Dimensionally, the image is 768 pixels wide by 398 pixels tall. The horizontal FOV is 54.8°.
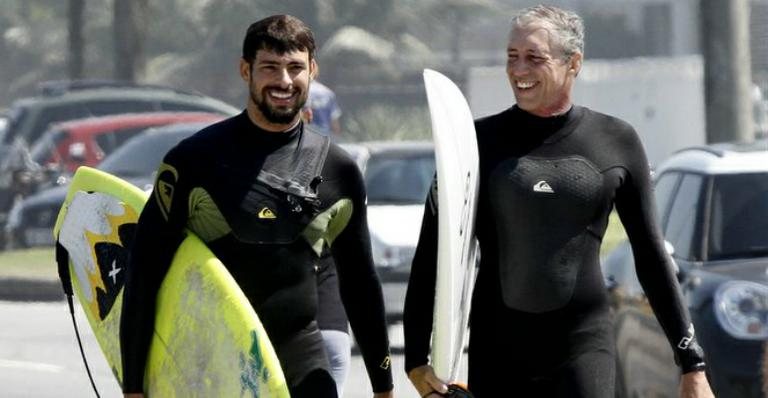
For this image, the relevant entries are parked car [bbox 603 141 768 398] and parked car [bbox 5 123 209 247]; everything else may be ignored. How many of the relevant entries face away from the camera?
0

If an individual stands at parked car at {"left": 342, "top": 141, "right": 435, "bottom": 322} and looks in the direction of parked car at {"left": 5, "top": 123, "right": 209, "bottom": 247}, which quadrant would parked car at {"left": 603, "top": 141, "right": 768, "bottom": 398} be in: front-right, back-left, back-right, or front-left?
back-left

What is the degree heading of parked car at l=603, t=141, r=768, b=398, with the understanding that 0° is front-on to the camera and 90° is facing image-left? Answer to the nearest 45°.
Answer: approximately 315°

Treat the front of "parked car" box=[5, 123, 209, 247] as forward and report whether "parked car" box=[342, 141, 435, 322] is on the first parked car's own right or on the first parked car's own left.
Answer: on the first parked car's own left

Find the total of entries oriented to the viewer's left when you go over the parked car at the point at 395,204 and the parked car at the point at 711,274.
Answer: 0

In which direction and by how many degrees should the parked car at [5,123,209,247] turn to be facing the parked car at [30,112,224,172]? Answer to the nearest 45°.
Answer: approximately 135° to its right

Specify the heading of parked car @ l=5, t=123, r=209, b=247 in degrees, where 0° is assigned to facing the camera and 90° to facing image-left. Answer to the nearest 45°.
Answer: approximately 45°

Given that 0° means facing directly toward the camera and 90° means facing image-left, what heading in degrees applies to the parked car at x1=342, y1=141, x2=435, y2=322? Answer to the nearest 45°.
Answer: approximately 0°
